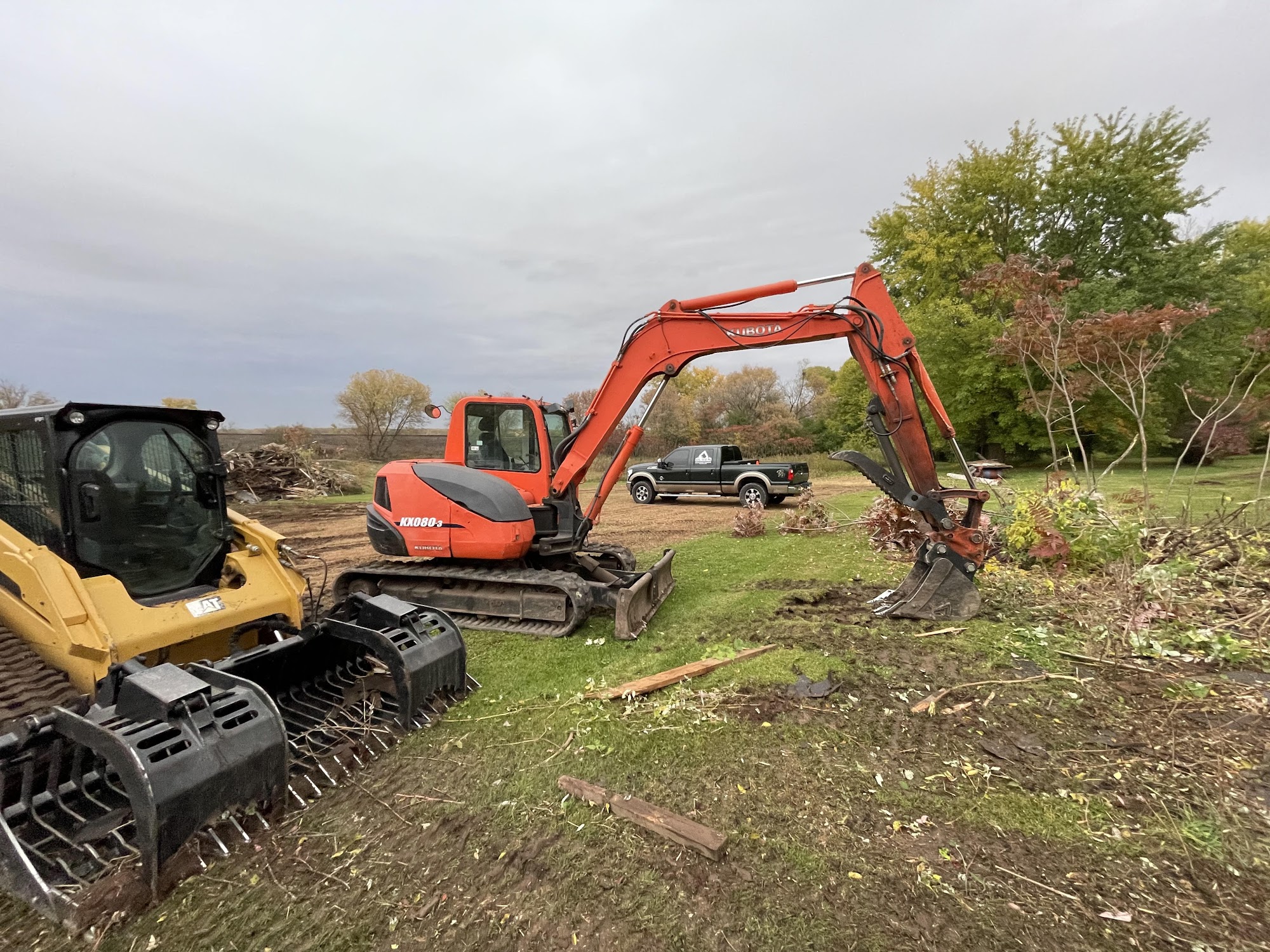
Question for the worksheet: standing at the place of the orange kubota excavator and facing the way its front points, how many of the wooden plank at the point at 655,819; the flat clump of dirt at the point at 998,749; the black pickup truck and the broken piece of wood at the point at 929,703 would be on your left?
1

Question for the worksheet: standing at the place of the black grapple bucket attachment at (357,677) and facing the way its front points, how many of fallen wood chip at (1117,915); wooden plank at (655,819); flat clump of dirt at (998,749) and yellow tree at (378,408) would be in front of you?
3

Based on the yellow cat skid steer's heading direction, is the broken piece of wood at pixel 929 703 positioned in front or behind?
in front

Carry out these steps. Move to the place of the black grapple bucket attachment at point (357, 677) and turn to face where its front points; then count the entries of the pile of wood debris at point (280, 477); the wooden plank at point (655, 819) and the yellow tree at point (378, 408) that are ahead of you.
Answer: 1

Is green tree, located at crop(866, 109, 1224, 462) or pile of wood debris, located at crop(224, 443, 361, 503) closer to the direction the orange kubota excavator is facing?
the green tree

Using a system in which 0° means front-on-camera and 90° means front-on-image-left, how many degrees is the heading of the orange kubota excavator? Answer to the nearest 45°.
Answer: approximately 270°

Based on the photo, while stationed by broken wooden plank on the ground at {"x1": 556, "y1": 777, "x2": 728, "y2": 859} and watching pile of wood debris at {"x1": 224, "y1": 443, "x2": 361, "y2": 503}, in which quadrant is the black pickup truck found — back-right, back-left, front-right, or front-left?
front-right

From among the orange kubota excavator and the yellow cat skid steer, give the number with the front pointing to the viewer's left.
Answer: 0

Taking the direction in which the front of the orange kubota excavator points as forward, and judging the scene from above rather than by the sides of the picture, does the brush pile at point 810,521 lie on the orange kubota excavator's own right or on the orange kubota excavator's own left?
on the orange kubota excavator's own left

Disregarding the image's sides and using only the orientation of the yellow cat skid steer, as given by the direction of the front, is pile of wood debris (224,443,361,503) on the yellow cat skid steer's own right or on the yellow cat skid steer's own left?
on the yellow cat skid steer's own left

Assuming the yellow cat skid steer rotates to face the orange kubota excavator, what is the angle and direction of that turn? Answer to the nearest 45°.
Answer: approximately 45° to its left

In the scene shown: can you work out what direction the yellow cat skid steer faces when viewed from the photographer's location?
facing the viewer and to the right of the viewer

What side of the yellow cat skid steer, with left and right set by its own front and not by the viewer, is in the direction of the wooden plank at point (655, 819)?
front

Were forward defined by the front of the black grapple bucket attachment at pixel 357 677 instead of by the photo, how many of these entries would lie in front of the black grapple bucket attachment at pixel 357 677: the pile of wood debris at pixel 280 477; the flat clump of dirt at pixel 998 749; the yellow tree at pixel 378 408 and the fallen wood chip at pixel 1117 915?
2

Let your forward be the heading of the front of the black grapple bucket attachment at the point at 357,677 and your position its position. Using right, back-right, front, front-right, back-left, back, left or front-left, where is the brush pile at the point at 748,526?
left
